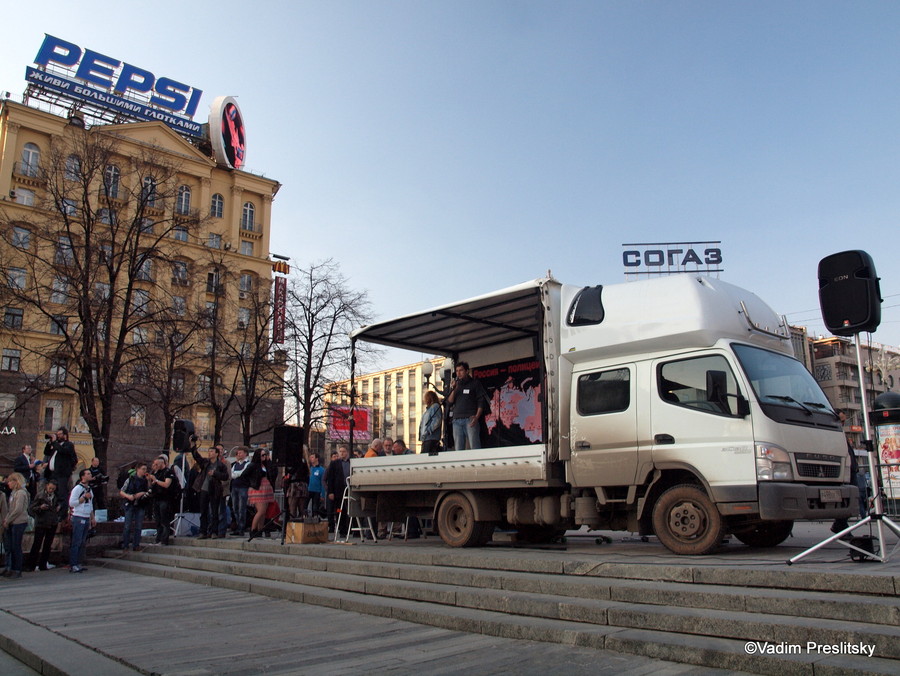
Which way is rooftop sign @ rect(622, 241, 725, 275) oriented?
toward the camera

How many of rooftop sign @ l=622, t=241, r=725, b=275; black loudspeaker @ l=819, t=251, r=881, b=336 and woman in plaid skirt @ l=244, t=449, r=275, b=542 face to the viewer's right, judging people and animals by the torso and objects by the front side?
1

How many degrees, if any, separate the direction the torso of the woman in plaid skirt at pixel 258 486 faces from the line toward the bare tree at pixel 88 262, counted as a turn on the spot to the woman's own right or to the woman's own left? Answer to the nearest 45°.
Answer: approximately 135° to the woman's own left

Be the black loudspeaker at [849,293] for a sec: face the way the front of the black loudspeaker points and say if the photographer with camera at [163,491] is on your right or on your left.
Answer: on your right

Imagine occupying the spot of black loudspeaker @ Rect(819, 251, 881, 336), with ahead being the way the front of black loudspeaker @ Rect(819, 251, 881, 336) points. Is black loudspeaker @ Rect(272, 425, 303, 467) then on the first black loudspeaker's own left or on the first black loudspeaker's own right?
on the first black loudspeaker's own right

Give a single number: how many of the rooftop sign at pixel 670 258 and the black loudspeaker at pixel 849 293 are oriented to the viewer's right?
0

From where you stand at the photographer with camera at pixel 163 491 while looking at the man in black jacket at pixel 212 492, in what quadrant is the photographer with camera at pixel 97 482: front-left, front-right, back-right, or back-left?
back-left

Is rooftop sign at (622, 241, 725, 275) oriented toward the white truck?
yes

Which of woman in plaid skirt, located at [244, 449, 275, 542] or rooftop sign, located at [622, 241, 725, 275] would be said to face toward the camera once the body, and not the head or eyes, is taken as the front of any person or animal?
the rooftop sign

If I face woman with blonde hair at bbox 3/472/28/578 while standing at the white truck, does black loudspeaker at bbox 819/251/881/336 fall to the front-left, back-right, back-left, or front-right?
back-left

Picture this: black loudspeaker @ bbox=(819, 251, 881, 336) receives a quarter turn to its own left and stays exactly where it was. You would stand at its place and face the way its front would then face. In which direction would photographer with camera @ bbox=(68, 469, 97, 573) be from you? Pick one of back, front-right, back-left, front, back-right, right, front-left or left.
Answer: back-right

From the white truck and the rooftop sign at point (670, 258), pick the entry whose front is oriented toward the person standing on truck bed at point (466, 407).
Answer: the rooftop sign

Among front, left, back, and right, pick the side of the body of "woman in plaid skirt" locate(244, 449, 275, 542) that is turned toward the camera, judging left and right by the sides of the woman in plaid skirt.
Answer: right

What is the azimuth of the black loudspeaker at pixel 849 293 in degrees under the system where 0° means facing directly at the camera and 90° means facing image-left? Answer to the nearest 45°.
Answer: approximately 45°
